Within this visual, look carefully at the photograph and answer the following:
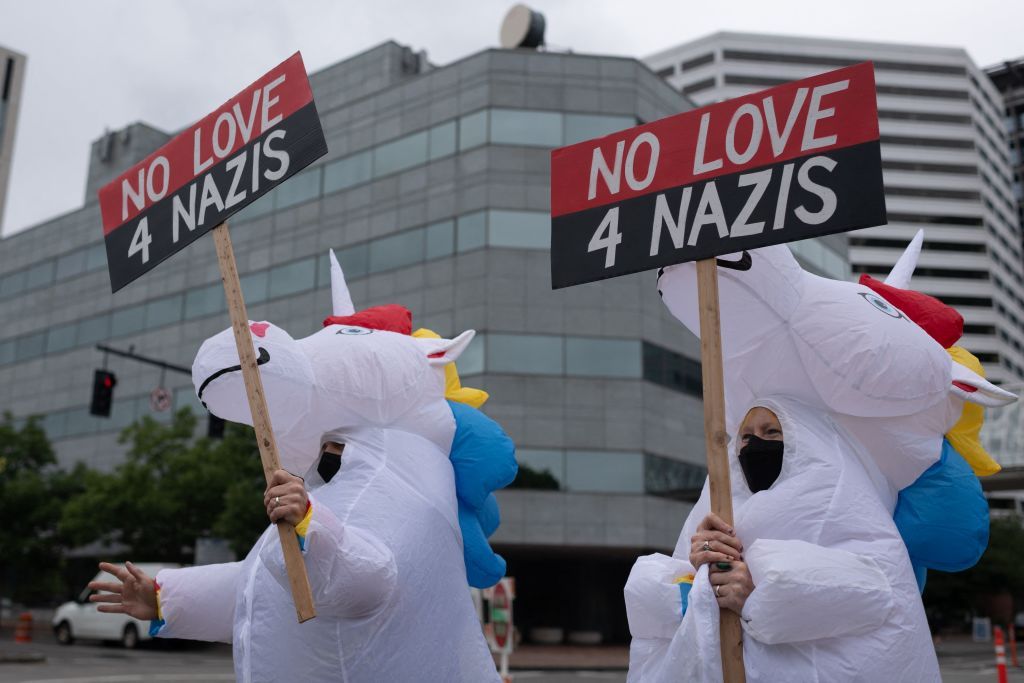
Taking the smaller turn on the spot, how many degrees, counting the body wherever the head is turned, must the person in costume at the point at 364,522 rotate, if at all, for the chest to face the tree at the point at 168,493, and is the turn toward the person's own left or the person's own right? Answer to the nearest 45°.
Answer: approximately 90° to the person's own right

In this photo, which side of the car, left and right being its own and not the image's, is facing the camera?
left

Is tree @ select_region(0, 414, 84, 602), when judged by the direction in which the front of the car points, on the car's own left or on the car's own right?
on the car's own right

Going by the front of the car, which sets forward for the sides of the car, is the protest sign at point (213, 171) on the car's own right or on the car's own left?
on the car's own left

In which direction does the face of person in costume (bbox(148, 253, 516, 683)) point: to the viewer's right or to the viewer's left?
to the viewer's left

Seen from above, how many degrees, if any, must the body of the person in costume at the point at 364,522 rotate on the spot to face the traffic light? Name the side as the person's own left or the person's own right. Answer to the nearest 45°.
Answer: approximately 90° to the person's own right
